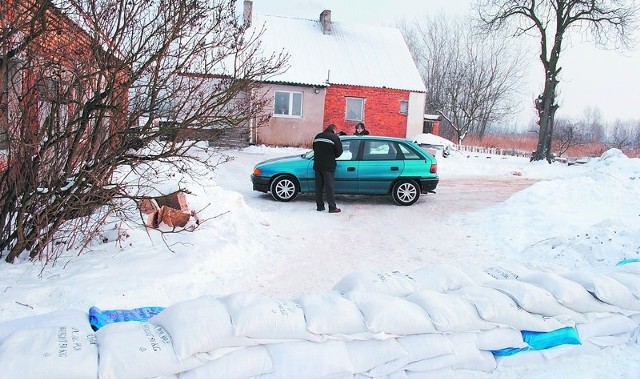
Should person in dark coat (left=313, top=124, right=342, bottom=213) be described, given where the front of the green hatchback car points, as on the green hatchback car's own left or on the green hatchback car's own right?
on the green hatchback car's own left

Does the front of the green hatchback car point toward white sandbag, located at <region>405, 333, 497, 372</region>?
no

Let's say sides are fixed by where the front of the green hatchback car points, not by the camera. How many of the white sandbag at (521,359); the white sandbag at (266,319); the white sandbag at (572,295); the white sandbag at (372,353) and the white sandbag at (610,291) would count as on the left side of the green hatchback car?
5

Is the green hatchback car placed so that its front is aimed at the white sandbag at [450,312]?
no

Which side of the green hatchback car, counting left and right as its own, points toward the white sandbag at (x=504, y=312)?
left

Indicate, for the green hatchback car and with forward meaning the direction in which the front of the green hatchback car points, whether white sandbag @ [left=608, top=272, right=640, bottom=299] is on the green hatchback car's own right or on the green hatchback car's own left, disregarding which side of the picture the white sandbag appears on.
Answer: on the green hatchback car's own left

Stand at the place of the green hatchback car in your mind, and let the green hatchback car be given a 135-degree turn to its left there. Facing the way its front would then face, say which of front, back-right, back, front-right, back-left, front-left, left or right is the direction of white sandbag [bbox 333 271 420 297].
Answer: front-right

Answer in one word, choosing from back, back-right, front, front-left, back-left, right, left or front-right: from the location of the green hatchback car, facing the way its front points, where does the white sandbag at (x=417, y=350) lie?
left

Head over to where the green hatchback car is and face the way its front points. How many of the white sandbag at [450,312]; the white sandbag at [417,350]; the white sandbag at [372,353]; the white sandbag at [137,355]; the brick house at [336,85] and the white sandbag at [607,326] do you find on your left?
5

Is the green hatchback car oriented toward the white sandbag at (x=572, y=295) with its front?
no

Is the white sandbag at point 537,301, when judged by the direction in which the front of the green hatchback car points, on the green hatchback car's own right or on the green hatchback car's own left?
on the green hatchback car's own left

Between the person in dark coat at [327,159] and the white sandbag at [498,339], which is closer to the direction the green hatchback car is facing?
the person in dark coat

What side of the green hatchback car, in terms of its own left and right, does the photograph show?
left
